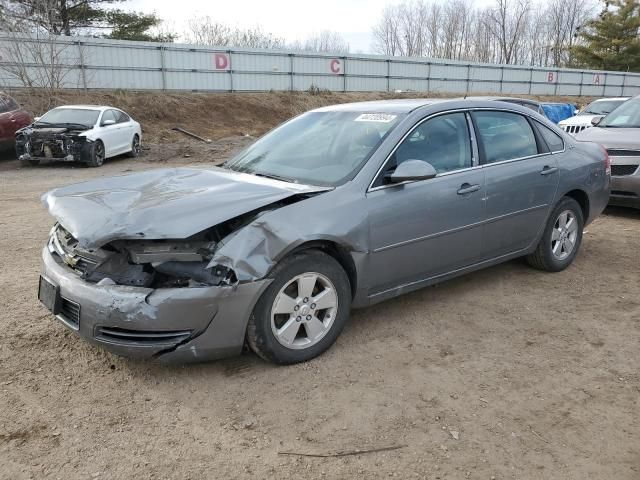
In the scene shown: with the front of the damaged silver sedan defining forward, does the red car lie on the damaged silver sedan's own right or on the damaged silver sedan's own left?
on the damaged silver sedan's own right

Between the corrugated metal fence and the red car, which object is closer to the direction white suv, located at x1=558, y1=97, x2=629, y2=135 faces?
the red car

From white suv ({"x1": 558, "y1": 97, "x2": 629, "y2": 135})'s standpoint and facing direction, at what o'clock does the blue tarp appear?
The blue tarp is roughly at 4 o'clock from the white suv.

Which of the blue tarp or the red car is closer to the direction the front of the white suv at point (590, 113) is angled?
the red car

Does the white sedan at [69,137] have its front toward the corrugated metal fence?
no

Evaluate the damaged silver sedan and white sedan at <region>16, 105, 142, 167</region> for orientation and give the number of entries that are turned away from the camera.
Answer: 0

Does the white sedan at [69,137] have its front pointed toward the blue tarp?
no

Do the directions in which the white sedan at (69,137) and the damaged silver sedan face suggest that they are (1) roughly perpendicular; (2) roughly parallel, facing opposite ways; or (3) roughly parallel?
roughly parallel

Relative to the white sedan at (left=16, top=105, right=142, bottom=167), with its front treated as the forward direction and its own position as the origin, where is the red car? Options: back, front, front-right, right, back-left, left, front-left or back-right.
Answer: right

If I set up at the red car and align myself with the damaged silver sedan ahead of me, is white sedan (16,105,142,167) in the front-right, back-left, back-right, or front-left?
front-left

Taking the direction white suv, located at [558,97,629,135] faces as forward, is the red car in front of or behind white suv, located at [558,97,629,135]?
in front

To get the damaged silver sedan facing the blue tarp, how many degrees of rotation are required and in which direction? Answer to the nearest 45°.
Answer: approximately 180°

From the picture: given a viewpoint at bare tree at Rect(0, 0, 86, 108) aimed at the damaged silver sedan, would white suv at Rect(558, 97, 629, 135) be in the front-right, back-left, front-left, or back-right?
front-left

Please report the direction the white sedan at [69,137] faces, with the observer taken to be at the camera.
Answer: facing the viewer and to the left of the viewer

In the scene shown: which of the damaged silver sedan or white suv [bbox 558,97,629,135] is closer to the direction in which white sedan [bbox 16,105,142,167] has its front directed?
the damaged silver sedan

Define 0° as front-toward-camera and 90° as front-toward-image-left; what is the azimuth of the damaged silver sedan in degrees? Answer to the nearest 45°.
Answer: approximately 45°

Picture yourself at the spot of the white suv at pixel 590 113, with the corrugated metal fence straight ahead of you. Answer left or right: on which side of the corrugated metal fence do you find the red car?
left

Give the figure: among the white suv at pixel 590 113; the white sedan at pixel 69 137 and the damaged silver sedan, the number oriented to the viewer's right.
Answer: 0
